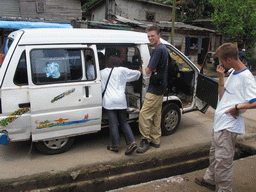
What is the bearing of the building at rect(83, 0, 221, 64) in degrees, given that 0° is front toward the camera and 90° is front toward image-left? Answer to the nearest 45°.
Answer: approximately 0°

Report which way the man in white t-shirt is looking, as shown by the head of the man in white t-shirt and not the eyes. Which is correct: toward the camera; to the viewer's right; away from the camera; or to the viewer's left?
to the viewer's left

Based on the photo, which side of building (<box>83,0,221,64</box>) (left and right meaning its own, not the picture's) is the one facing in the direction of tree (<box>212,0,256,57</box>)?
left

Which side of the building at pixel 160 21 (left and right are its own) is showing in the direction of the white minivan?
front

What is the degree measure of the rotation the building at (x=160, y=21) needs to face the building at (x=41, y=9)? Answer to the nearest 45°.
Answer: approximately 45° to its right

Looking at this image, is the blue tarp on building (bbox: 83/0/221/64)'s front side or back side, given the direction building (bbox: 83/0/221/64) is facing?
on the front side

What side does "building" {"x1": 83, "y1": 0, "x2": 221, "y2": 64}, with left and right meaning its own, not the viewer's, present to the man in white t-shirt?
front

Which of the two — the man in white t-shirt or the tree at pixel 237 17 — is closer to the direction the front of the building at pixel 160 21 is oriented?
the man in white t-shirt

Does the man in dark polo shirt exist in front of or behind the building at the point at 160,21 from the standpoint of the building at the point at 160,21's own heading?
in front

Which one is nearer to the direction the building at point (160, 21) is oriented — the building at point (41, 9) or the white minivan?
the white minivan
